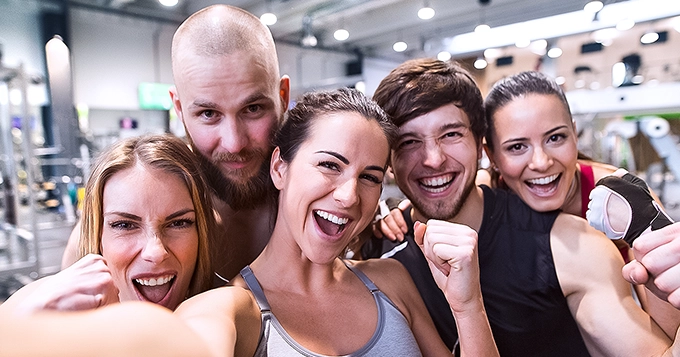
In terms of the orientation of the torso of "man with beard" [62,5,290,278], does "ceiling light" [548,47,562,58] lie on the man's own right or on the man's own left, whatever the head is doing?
on the man's own left

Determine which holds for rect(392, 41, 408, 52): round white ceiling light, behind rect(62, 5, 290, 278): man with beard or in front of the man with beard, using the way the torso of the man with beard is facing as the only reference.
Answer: behind

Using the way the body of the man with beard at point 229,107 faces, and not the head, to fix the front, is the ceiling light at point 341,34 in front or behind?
behind

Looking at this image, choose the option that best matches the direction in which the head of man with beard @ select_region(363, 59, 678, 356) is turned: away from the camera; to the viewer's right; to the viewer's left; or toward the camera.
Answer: toward the camera

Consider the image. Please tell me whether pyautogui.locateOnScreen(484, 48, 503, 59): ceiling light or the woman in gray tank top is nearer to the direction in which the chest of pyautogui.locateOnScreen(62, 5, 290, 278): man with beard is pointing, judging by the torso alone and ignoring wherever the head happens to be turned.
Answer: the woman in gray tank top

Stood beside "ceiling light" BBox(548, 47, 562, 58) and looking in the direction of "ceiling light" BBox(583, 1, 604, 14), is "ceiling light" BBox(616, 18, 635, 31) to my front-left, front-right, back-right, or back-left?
front-left

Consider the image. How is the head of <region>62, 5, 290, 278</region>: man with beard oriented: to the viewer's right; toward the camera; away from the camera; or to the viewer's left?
toward the camera

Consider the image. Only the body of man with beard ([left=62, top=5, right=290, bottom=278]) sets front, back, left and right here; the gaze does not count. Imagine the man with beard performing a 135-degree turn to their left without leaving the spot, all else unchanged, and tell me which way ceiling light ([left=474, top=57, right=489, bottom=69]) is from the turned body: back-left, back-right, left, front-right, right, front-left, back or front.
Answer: front

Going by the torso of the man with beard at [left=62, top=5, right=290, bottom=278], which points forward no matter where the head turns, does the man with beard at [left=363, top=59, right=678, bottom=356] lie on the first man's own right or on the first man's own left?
on the first man's own left

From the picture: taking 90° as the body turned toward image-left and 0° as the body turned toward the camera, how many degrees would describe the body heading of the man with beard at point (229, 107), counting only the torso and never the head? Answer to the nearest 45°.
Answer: approximately 0°
